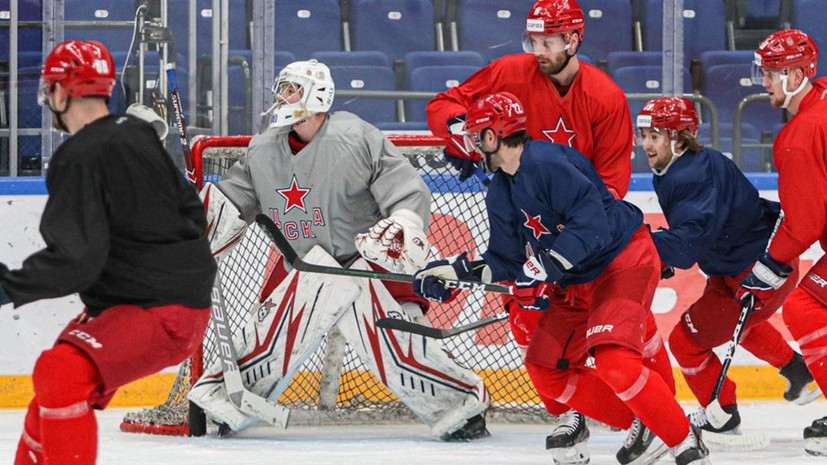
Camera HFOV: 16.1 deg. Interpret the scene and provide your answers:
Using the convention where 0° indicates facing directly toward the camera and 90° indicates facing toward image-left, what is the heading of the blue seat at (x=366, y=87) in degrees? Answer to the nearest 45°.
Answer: approximately 0°

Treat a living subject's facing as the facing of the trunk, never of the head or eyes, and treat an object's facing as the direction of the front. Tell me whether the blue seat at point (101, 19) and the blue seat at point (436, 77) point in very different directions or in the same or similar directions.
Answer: same or similar directions

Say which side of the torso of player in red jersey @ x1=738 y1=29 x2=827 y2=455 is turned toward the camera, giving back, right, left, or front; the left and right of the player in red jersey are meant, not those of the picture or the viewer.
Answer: left

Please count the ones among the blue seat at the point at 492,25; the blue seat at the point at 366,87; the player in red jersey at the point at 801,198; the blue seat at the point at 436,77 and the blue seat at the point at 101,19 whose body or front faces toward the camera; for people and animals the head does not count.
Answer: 4

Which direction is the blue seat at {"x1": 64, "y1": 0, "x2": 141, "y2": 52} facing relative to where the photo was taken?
toward the camera

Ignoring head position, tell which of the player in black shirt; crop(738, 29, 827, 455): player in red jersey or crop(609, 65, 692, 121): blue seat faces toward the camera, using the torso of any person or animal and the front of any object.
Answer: the blue seat

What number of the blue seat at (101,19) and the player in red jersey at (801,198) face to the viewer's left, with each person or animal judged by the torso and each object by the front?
1

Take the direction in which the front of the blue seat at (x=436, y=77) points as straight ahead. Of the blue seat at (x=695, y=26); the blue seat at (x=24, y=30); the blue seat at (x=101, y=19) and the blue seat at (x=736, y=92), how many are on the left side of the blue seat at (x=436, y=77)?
2

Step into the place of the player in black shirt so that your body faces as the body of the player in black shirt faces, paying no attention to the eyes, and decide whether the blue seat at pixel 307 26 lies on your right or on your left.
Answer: on your right

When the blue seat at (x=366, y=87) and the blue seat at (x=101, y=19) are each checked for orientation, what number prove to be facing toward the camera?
2

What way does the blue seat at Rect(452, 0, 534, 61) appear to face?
toward the camera

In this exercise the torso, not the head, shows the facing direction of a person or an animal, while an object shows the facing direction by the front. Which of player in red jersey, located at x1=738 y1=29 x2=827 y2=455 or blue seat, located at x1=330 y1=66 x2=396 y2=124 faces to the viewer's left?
the player in red jersey

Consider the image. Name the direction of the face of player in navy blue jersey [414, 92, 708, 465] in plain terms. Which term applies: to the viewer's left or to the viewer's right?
to the viewer's left

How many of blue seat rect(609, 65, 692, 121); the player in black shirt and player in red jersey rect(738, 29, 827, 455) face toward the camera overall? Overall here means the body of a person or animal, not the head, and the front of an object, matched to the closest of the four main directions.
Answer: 1
